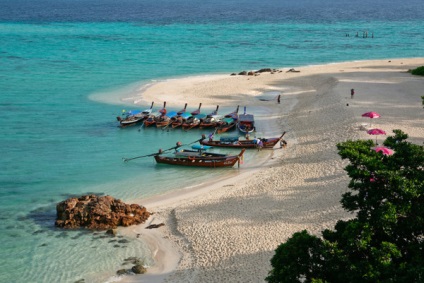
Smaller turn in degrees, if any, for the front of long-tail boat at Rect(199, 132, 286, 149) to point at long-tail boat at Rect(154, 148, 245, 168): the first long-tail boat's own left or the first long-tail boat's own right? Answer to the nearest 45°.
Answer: approximately 135° to the first long-tail boat's own right

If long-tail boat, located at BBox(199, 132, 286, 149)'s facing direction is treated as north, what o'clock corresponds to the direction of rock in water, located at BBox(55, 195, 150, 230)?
The rock in water is roughly at 4 o'clock from the long-tail boat.

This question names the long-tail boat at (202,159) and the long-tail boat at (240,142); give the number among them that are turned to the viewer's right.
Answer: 2

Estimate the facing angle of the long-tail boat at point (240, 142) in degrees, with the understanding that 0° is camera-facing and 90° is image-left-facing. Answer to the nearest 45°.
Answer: approximately 270°

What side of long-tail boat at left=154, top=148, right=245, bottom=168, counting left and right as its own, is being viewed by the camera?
right

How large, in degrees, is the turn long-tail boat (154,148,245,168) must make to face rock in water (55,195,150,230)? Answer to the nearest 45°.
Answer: approximately 135° to its right

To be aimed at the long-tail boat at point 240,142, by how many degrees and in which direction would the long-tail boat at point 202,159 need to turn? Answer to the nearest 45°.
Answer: approximately 45° to its left

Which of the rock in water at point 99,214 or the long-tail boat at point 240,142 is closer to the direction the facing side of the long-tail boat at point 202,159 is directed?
the long-tail boat
